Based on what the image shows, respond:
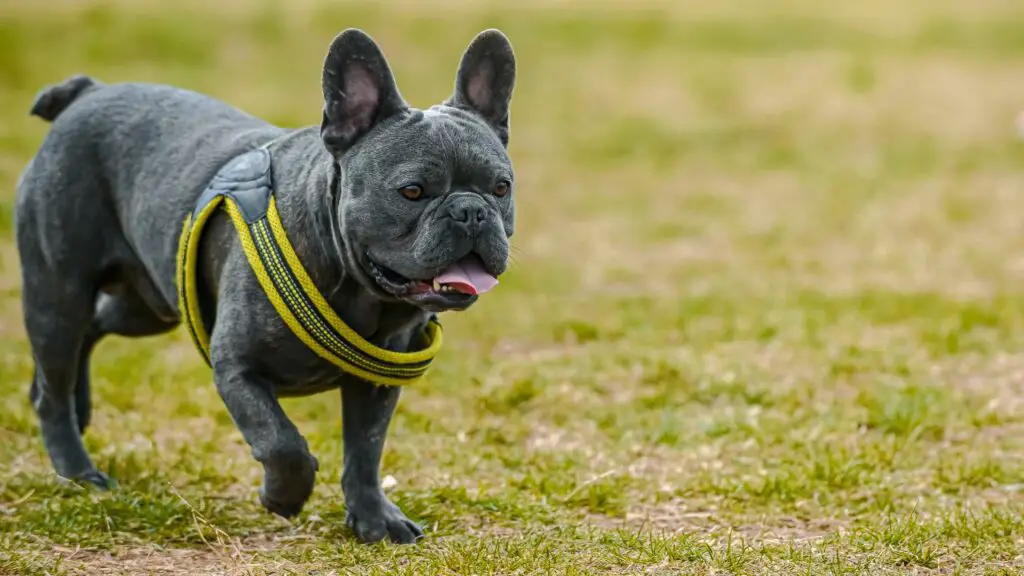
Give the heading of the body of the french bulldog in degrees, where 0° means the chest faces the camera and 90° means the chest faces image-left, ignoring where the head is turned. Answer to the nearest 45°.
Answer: approximately 315°
